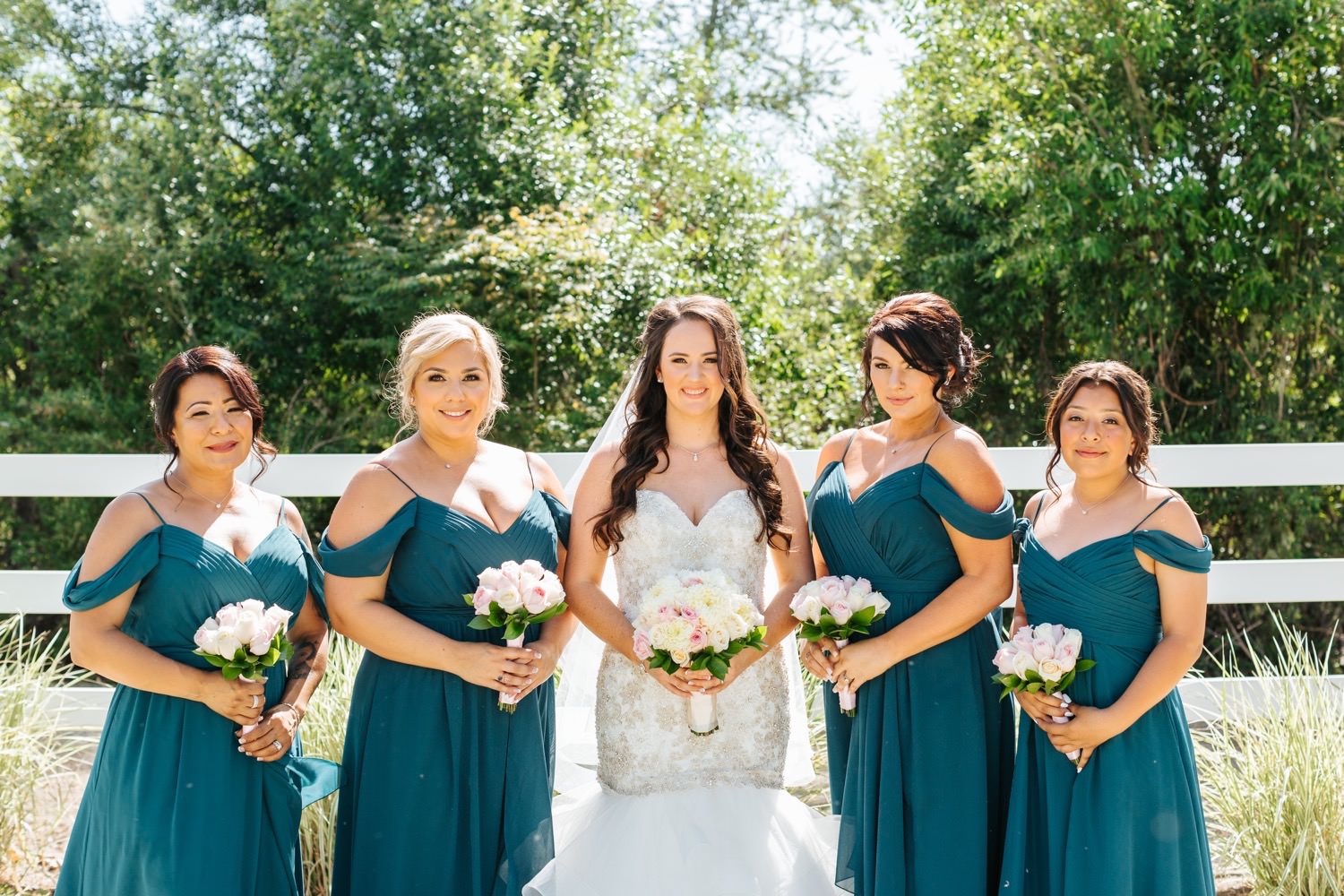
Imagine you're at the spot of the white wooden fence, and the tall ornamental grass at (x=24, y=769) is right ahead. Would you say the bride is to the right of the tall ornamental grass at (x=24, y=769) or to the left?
left

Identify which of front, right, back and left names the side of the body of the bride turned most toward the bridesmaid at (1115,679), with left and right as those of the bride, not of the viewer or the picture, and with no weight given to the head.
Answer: left

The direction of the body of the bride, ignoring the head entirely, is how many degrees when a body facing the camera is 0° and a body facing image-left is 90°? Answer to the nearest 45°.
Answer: approximately 0°

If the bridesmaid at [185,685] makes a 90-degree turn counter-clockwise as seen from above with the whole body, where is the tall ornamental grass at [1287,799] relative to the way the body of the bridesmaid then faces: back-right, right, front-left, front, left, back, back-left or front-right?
front-right

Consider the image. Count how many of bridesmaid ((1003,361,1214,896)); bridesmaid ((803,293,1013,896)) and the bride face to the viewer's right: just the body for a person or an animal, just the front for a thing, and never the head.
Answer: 0

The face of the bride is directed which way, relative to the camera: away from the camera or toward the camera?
toward the camera

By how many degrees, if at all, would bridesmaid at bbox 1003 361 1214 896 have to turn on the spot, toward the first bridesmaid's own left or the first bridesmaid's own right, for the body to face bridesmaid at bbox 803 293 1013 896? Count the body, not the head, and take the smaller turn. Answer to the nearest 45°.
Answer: approximately 45° to the first bridesmaid's own right

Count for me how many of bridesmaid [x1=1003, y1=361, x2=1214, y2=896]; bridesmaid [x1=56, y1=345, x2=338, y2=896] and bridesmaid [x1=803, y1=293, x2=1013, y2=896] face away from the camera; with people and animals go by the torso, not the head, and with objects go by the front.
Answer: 0

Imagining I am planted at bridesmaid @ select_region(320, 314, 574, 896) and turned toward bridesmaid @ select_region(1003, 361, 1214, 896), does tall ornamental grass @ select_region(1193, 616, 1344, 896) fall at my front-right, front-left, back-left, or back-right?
front-left

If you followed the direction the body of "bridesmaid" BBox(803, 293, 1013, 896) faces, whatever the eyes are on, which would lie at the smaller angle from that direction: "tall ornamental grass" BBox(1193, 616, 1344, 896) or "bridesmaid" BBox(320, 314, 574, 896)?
the bridesmaid

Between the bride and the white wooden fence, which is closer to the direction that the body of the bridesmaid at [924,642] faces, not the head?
the bride

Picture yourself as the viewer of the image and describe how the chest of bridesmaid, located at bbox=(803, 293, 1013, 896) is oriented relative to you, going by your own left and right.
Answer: facing the viewer and to the left of the viewer

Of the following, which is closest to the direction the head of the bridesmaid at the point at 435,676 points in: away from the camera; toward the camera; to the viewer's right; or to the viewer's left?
toward the camera

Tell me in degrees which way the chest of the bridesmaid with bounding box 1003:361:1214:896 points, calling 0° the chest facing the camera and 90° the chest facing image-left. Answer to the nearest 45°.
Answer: approximately 45°

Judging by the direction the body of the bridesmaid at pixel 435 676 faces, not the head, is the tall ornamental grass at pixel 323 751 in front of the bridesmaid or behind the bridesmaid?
behind
